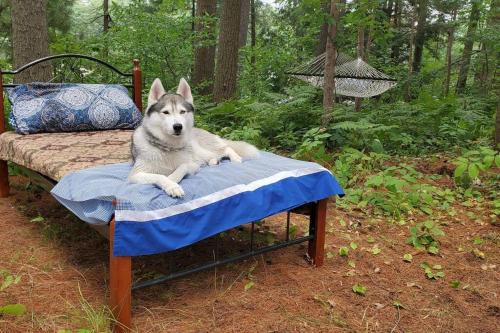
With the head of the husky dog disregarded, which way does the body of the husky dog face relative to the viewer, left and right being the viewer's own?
facing the viewer and to the left of the viewer

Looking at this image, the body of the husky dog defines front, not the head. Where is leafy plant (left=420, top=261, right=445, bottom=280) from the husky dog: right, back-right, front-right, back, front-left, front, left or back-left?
back-left

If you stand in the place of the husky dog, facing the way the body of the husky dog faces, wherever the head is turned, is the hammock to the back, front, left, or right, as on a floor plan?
back

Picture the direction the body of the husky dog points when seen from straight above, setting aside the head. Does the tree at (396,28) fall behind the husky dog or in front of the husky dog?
behind

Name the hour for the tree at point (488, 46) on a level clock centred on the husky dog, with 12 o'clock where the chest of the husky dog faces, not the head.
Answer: The tree is roughly at 6 o'clock from the husky dog.

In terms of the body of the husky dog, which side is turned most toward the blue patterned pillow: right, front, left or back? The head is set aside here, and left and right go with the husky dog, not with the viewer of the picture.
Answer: right

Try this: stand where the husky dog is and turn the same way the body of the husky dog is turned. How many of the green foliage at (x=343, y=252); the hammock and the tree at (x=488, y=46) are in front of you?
0

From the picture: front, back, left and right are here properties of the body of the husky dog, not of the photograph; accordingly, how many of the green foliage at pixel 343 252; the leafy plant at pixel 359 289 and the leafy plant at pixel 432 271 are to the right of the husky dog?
0
